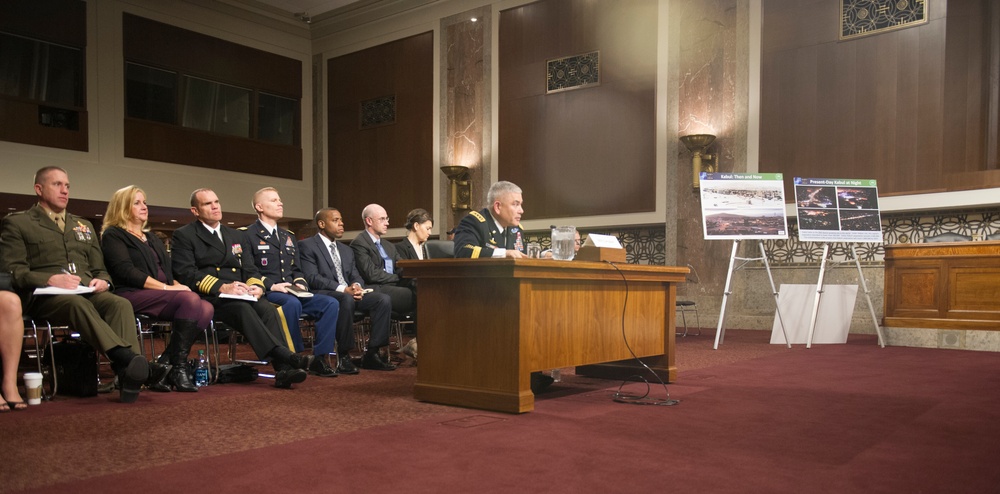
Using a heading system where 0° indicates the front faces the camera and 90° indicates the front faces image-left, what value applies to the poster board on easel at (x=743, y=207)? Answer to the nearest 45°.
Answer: approximately 0°

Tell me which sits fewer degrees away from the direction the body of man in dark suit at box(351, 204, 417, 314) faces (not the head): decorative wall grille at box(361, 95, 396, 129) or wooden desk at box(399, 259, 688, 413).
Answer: the wooden desk

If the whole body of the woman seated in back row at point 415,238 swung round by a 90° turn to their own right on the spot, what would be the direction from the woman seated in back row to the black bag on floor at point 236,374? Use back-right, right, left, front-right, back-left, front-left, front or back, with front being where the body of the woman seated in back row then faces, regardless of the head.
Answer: front

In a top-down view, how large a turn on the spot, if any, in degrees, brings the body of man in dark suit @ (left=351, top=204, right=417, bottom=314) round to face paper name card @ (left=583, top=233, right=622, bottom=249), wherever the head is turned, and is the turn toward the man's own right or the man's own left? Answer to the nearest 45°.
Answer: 0° — they already face it

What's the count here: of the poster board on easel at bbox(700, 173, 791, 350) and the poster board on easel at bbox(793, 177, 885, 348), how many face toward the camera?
2

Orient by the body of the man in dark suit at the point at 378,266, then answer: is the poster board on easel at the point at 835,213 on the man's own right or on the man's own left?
on the man's own left

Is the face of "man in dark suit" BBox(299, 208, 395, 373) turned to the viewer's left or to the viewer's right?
to the viewer's right
